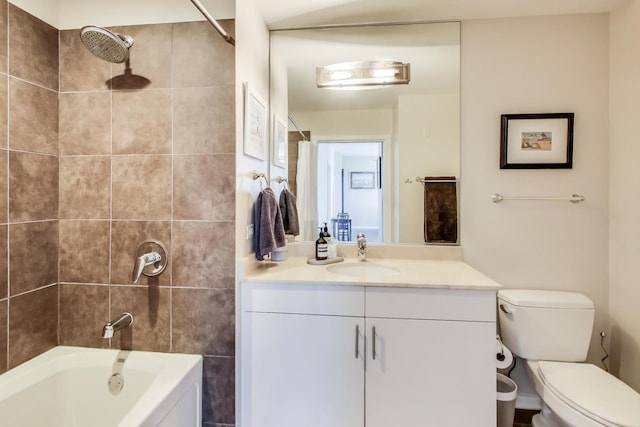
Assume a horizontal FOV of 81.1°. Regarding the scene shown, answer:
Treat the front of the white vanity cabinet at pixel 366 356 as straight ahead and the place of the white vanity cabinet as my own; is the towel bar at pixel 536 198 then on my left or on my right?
on my left

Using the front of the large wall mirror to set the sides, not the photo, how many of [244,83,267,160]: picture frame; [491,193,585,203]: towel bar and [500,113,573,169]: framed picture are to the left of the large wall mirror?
2

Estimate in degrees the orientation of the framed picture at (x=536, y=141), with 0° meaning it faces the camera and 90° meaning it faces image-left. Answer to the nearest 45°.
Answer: approximately 0°

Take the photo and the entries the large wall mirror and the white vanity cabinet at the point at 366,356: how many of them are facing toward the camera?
2

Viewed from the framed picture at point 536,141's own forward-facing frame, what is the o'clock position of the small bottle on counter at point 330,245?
The small bottle on counter is roughly at 2 o'clock from the framed picture.
